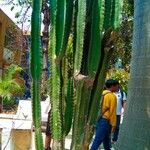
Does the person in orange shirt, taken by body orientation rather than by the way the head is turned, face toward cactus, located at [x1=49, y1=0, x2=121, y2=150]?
no
